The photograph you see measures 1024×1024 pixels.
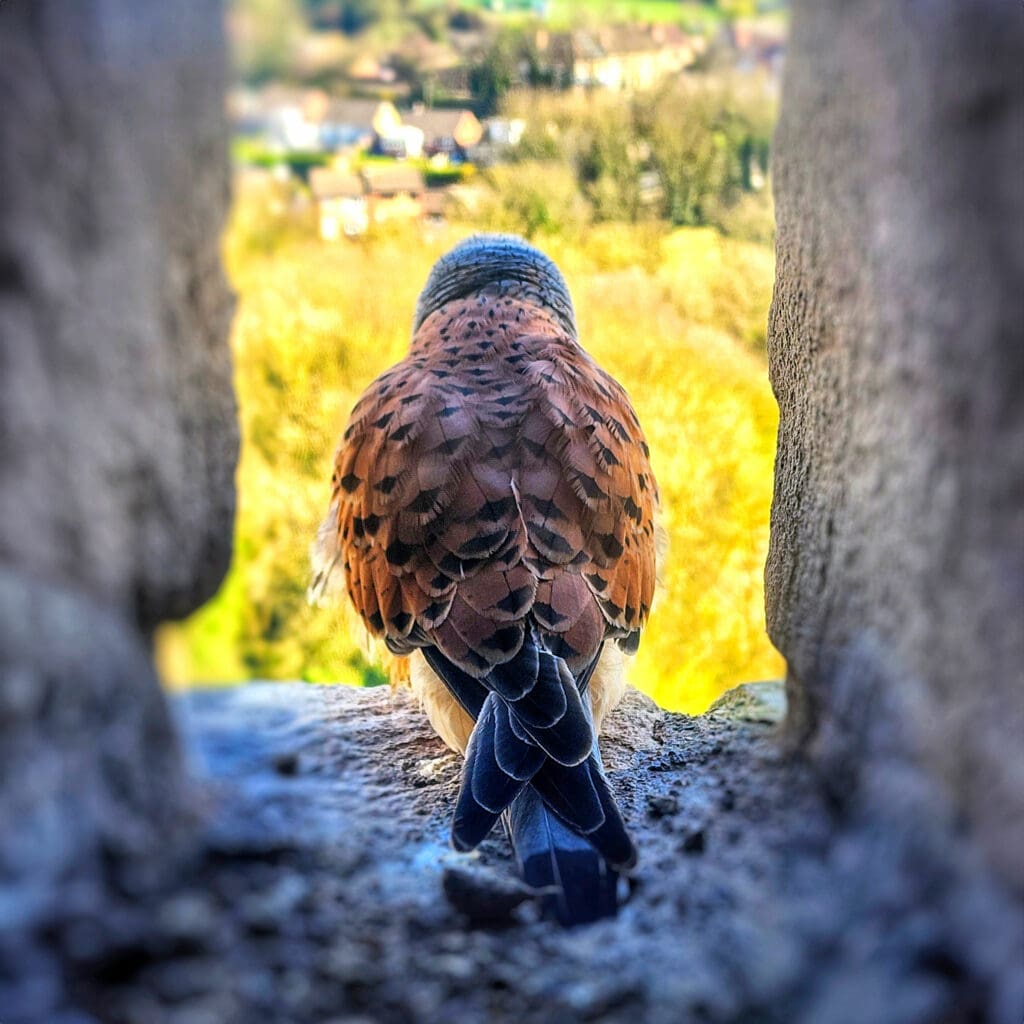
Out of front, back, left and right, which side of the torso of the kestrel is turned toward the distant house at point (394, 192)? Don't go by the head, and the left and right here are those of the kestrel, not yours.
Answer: front

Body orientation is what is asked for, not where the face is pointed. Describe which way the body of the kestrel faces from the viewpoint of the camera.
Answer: away from the camera

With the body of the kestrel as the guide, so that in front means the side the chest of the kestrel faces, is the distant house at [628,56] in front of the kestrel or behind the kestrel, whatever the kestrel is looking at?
in front

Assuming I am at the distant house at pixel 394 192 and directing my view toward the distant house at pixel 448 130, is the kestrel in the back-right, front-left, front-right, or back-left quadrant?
back-right

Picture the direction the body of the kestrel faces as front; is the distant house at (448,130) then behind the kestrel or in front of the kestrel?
in front
